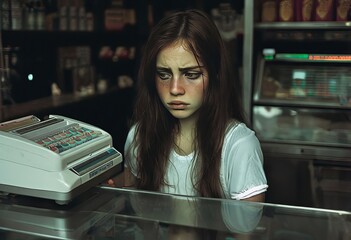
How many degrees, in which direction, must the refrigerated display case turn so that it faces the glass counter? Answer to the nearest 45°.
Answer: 0° — it already faces it

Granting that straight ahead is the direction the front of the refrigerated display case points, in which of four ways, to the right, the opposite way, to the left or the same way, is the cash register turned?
to the left

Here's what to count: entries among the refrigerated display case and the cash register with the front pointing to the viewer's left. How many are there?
0

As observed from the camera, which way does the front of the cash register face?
facing the viewer and to the right of the viewer

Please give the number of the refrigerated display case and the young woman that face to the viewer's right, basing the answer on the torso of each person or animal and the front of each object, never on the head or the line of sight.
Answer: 0

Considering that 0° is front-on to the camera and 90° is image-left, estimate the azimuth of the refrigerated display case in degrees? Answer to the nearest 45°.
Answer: approximately 0°

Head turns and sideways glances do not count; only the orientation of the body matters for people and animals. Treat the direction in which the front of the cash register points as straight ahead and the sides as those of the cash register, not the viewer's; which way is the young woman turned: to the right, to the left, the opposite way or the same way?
to the right

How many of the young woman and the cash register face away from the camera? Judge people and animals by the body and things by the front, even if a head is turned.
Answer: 0

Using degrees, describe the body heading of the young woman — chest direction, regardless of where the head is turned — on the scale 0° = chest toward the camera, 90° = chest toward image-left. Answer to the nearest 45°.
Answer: approximately 45°
